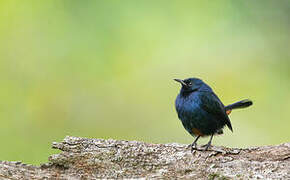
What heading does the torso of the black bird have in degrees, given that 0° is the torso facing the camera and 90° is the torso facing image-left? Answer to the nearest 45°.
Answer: approximately 45°
